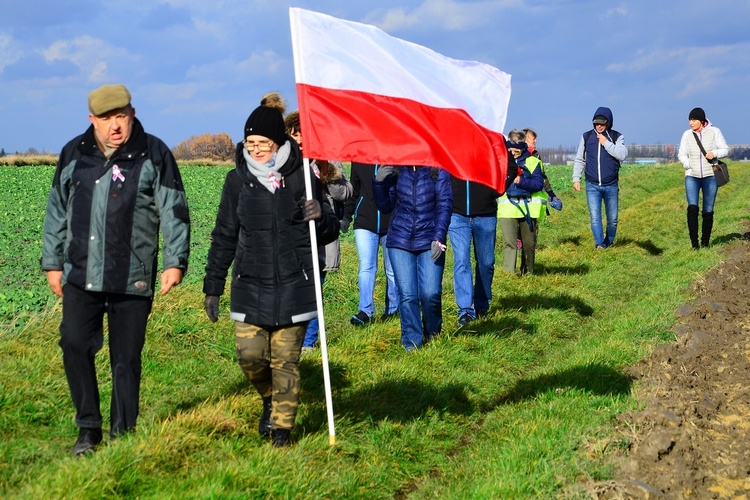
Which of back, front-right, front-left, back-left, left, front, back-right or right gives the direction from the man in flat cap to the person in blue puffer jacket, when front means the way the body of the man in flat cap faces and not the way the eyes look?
back-left

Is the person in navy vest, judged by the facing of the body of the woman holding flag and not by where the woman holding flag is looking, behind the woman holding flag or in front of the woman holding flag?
behind

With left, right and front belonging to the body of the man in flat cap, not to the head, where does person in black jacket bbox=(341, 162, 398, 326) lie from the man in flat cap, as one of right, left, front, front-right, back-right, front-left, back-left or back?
back-left

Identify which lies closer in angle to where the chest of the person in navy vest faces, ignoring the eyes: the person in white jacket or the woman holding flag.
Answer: the woman holding flag

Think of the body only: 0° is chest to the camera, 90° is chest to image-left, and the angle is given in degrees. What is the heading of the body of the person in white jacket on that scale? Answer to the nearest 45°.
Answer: approximately 0°

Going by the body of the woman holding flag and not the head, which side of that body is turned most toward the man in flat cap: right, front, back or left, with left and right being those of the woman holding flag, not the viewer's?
right
